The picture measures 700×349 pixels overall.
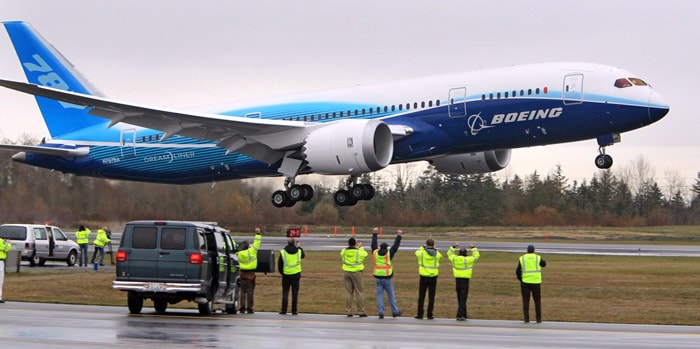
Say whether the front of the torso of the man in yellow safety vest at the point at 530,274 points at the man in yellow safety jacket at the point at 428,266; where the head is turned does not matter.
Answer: no

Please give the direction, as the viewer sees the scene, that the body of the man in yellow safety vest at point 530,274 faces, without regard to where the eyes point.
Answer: away from the camera

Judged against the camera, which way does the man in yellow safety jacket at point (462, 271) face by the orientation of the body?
away from the camera

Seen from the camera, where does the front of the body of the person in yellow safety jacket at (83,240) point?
away from the camera

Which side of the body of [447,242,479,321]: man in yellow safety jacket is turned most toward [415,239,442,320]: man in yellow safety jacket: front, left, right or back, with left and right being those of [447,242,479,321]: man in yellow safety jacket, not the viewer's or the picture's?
left

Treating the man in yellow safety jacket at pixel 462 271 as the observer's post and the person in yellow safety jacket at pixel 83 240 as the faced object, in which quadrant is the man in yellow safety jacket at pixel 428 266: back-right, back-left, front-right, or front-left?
front-left

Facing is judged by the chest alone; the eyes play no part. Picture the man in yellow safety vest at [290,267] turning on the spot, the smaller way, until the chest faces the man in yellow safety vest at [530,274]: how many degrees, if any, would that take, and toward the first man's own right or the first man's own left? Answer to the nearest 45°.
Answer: approximately 90° to the first man's own right

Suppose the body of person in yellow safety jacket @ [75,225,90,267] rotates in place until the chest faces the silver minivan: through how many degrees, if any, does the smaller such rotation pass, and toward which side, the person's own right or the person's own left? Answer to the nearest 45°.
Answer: approximately 90° to the person's own left

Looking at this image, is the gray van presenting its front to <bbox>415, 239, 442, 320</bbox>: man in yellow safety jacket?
no

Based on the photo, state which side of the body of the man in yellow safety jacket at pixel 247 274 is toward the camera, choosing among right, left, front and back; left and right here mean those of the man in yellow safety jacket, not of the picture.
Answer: back

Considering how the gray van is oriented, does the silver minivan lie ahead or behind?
ahead

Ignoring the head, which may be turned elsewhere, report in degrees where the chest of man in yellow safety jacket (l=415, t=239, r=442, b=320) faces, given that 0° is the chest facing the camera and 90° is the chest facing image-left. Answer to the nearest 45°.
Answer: approximately 180°

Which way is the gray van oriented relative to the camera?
away from the camera

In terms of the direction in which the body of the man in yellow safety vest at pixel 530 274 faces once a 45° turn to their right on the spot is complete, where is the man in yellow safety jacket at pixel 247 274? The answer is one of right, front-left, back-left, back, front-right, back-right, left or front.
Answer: back-left

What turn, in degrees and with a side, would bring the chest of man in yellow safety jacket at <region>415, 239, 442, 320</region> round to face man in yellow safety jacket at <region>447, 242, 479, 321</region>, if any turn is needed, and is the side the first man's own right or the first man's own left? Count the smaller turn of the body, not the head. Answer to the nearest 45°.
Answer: approximately 90° to the first man's own right

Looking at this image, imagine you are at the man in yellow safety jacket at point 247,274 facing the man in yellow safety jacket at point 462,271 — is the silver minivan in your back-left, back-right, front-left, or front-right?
back-left
